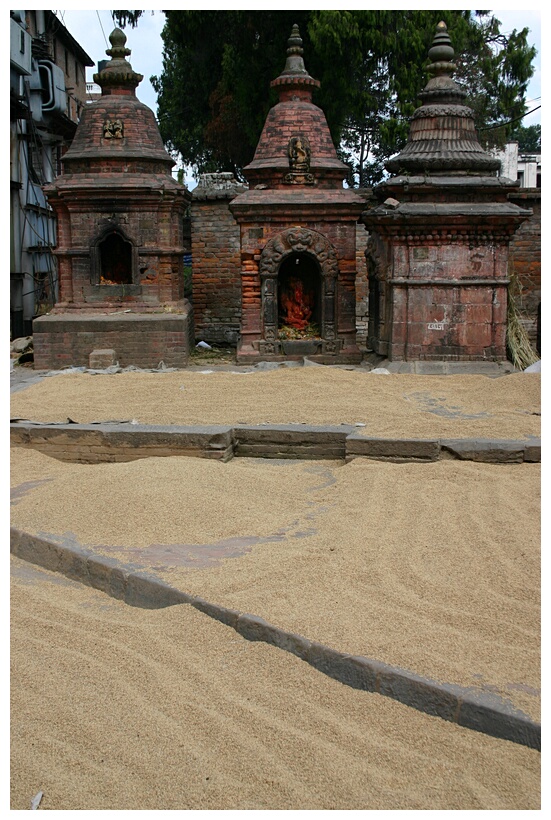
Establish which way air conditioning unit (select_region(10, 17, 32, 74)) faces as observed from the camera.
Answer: facing the viewer and to the right of the viewer

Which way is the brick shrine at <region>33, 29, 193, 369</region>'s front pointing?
toward the camera

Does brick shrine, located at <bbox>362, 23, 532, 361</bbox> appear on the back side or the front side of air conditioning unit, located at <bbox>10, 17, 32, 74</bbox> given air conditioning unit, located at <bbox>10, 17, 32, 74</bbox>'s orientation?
on the front side

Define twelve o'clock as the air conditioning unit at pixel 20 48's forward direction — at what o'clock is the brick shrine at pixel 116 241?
The brick shrine is roughly at 1 o'clock from the air conditioning unit.

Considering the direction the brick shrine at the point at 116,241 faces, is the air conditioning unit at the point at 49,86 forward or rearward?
rearward

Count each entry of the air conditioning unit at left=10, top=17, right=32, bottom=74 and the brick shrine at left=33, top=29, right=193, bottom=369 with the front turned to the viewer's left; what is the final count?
0
